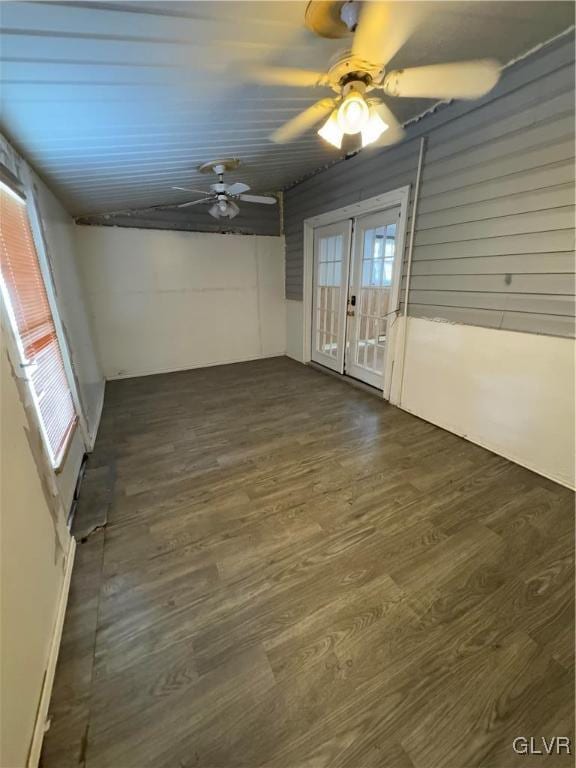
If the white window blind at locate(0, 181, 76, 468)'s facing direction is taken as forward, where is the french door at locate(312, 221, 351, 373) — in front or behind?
in front

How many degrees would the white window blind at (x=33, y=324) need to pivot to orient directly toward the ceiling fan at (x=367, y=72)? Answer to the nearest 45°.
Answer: approximately 45° to its right

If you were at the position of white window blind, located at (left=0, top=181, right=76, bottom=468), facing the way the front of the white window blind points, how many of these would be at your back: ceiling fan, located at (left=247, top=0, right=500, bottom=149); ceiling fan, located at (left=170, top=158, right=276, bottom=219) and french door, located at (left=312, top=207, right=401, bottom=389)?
0

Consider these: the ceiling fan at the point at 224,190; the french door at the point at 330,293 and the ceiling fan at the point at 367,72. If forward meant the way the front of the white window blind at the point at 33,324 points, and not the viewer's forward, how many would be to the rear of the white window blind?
0

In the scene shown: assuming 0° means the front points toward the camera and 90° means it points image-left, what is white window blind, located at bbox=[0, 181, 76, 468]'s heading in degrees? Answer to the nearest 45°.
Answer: approximately 270°

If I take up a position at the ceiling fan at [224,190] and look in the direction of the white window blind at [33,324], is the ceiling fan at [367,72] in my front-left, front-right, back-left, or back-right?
front-left

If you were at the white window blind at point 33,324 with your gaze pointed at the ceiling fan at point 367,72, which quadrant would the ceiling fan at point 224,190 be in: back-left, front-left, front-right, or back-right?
front-left
